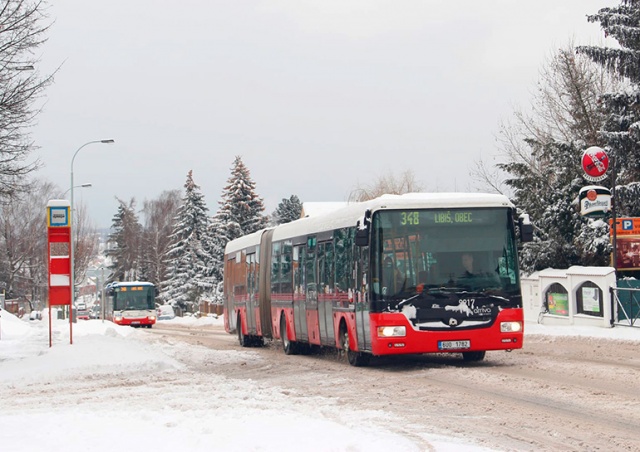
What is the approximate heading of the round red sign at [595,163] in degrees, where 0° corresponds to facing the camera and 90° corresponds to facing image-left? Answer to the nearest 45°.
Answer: approximately 0°
